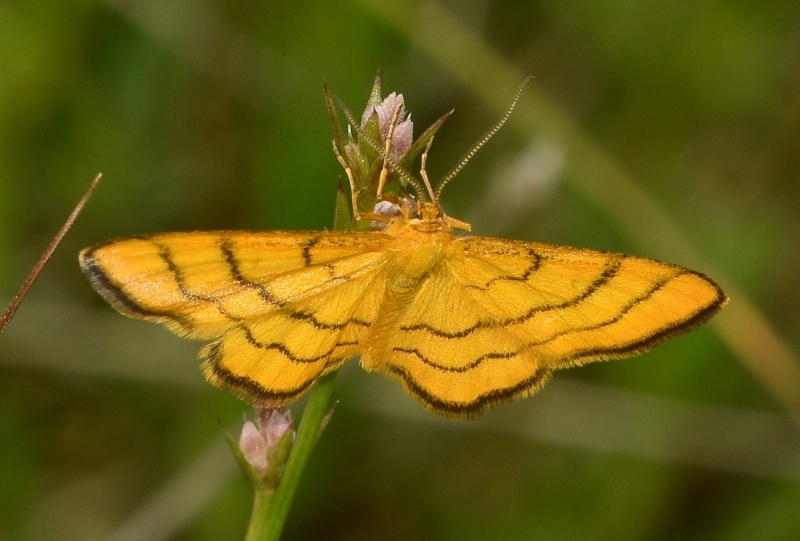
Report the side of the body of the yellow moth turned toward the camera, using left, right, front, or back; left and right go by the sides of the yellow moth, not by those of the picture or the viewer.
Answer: back
